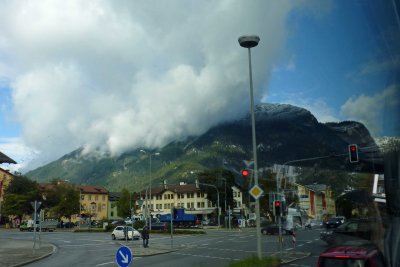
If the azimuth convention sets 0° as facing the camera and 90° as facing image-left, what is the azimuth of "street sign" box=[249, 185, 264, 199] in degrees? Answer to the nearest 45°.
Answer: approximately 0°

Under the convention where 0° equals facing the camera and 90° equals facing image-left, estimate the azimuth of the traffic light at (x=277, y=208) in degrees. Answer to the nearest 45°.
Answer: approximately 0°

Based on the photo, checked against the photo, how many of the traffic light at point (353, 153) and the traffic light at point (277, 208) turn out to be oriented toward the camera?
2

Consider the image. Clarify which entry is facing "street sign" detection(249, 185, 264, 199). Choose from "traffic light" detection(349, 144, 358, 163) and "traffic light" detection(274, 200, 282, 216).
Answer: "traffic light" detection(274, 200, 282, 216)

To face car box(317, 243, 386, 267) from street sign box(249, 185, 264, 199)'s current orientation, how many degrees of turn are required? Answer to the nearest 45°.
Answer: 0° — it already faces it

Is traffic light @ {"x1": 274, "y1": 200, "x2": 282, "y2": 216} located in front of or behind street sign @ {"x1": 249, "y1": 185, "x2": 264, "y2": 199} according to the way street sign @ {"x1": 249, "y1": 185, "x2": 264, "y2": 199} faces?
behind

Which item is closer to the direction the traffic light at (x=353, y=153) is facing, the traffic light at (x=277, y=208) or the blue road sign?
the blue road sign

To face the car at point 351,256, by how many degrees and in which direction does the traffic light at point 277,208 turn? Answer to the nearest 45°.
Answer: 0° — it already faces it
